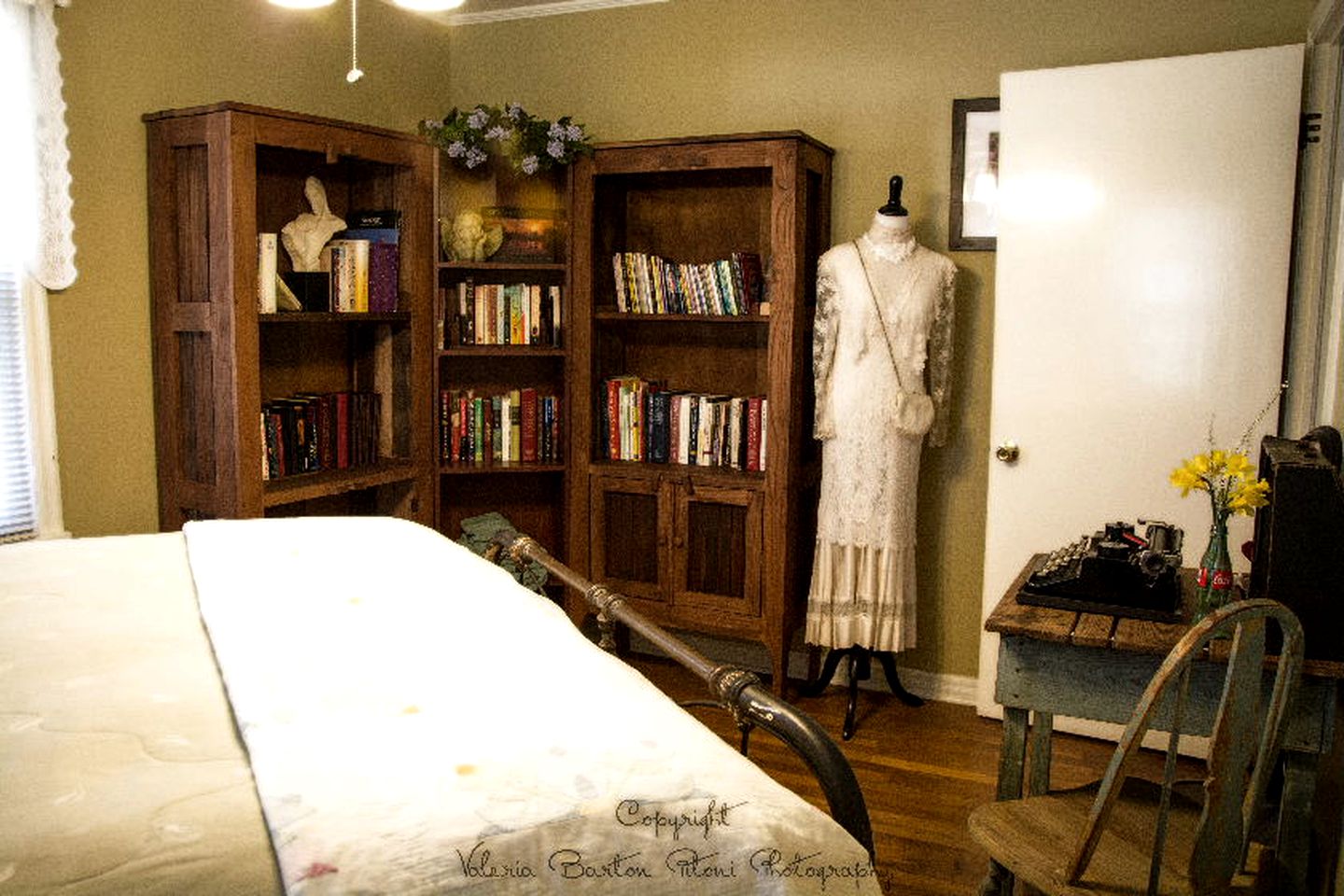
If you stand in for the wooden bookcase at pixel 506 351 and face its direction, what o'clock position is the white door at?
The white door is roughly at 10 o'clock from the wooden bookcase.

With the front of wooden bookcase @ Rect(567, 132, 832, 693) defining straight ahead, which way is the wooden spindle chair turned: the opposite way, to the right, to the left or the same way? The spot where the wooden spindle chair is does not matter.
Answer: to the right

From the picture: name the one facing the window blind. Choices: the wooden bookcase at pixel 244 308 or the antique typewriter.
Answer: the antique typewriter

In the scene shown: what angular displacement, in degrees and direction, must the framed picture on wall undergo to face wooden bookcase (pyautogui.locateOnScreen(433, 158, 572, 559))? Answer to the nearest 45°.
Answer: approximately 90° to its right

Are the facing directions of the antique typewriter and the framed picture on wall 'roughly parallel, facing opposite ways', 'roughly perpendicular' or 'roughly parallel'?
roughly perpendicular

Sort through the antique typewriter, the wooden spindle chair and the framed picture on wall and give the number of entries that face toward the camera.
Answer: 1

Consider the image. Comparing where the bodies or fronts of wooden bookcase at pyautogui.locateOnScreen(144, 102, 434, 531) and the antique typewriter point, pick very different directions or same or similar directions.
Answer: very different directions

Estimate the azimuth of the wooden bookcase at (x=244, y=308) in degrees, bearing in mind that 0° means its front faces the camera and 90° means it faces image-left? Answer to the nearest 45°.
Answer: approximately 315°

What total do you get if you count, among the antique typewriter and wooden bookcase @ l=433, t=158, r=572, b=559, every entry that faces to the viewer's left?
1

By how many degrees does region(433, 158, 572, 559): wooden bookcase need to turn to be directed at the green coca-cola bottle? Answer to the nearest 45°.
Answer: approximately 45° to its left

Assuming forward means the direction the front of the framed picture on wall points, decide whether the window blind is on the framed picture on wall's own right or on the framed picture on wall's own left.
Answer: on the framed picture on wall's own right

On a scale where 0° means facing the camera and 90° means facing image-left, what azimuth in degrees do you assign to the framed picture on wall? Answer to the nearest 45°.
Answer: approximately 0°

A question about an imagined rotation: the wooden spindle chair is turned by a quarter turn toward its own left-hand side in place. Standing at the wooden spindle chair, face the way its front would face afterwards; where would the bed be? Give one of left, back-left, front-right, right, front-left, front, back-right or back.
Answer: front

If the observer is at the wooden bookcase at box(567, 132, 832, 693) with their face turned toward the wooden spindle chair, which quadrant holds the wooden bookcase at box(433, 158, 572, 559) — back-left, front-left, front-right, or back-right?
back-right

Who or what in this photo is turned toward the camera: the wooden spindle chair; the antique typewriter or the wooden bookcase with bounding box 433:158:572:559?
the wooden bookcase

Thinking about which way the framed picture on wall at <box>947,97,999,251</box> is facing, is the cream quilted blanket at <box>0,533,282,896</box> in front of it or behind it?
in front
